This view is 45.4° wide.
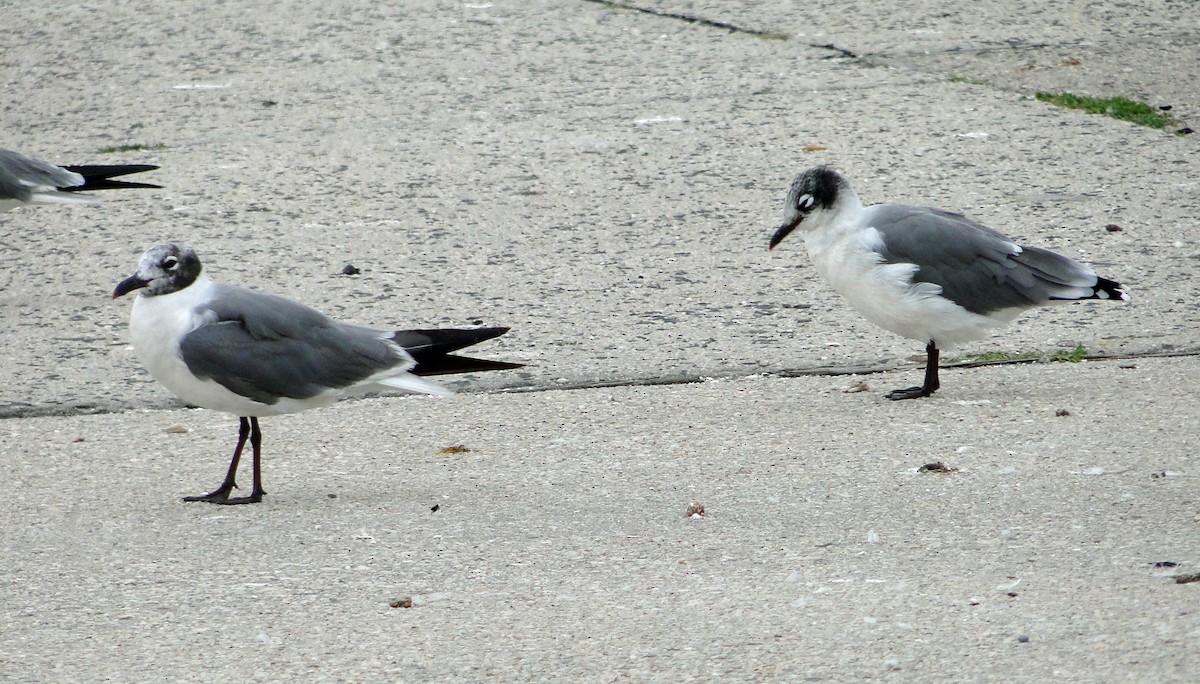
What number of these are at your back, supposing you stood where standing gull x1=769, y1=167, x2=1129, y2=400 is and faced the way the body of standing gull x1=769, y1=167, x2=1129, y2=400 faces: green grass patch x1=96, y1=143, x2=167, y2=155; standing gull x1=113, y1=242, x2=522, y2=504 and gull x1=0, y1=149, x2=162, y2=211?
0

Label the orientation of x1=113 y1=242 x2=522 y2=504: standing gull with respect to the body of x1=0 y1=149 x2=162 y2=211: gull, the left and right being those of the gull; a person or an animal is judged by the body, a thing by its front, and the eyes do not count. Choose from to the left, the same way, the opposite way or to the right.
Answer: the same way

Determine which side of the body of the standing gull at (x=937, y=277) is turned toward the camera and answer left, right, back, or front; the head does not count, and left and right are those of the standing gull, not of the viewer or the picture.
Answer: left

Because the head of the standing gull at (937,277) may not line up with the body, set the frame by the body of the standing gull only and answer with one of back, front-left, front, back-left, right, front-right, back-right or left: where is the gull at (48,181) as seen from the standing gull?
front

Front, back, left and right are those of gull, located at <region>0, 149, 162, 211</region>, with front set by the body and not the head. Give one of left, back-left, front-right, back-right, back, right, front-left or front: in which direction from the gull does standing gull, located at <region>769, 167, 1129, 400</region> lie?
back-left

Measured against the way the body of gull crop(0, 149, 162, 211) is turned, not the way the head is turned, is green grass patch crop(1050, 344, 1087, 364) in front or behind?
behind

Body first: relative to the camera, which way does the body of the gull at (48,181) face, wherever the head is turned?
to the viewer's left

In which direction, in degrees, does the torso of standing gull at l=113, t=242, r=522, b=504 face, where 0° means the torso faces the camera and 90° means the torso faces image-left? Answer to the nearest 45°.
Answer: approximately 90°

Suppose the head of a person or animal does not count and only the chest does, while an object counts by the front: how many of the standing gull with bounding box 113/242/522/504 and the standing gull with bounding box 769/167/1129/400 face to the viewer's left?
2

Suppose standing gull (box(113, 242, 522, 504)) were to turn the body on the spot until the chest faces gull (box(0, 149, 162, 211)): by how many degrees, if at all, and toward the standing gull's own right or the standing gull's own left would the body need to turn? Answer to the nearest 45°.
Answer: approximately 90° to the standing gull's own right

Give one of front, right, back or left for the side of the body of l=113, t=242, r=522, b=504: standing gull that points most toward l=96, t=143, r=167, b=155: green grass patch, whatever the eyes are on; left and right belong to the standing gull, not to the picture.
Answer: right

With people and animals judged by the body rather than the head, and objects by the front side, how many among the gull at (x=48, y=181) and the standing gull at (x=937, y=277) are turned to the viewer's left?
2
